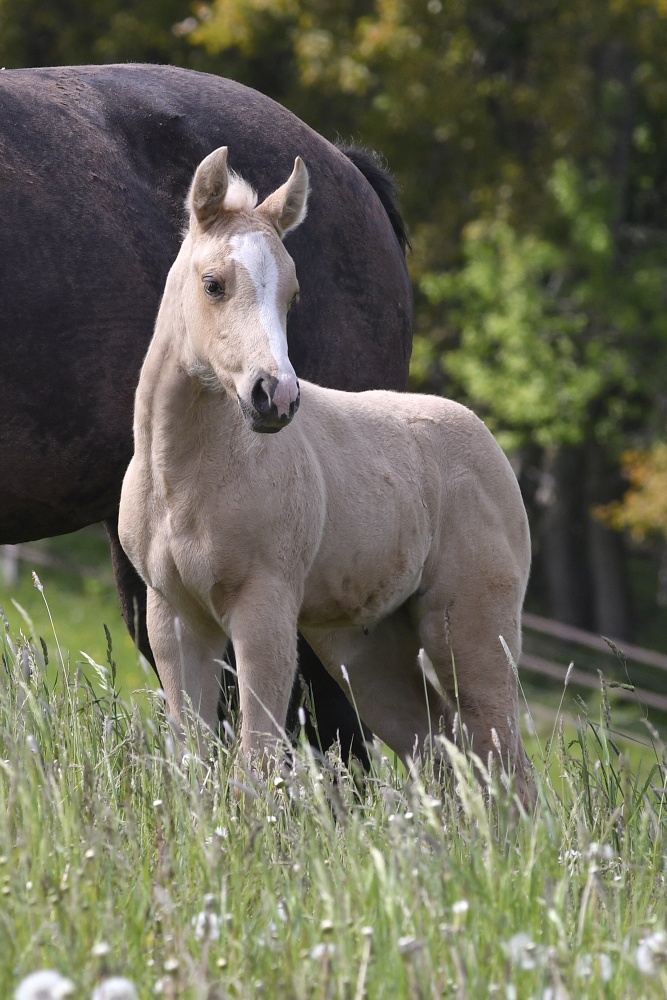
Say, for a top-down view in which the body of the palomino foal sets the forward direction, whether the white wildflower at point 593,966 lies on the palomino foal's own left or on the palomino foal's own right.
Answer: on the palomino foal's own left

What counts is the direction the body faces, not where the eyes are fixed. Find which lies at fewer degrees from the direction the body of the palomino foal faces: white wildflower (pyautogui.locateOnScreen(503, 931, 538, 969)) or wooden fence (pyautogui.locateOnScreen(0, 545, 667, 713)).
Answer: the white wildflower

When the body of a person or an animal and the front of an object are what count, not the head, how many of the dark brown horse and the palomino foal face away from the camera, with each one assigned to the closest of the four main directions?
0

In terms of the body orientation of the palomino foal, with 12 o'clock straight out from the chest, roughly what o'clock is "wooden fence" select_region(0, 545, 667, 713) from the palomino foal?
The wooden fence is roughly at 5 o'clock from the palomino foal.

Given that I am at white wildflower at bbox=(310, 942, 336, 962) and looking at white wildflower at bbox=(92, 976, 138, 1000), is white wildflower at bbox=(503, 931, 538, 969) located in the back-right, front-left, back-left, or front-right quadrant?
back-left

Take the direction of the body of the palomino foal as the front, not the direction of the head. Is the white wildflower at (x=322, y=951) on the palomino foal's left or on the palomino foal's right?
on the palomino foal's left

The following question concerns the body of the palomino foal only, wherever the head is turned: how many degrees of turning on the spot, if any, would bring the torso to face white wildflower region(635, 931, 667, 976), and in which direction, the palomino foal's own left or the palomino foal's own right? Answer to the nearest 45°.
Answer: approximately 90° to the palomino foal's own left

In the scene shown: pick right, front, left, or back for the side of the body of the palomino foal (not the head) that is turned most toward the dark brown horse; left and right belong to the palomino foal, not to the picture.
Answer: right
